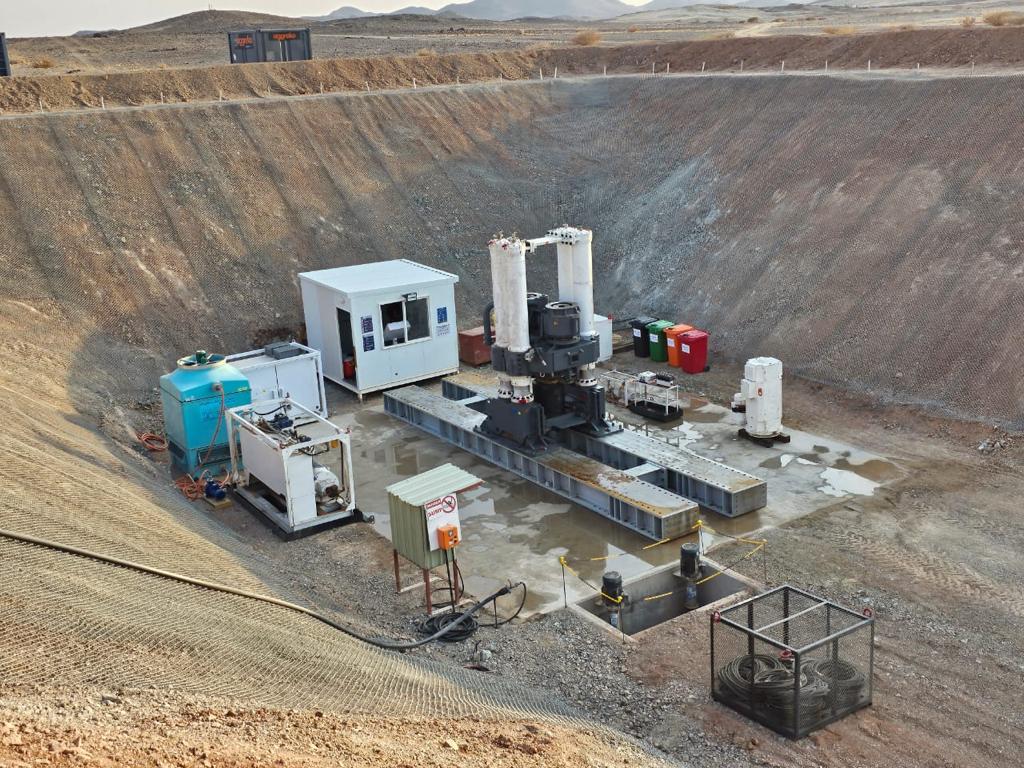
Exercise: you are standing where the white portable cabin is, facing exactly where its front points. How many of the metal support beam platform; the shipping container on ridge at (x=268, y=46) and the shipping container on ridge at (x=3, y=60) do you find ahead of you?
1

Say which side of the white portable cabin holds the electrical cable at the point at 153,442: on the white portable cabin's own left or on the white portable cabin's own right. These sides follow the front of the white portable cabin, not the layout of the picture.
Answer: on the white portable cabin's own right

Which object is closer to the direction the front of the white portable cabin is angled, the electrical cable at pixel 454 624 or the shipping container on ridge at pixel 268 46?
the electrical cable

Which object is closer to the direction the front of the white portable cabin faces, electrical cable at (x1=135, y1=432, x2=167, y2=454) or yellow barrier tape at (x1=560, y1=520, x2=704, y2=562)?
the yellow barrier tape

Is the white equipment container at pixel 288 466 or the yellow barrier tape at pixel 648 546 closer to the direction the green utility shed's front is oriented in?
the yellow barrier tape

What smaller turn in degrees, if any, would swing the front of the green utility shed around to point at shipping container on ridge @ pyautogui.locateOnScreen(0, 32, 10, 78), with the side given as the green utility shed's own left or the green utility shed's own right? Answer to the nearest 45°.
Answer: approximately 180°

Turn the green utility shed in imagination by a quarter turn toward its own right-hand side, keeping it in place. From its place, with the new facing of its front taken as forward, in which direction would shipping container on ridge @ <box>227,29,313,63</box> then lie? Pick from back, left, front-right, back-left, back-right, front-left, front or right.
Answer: back-right

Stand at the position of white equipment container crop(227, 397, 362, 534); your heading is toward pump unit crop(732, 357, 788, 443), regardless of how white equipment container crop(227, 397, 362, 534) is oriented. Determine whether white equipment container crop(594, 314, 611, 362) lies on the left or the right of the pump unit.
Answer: left

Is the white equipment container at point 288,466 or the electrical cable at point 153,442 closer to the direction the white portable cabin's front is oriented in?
the white equipment container

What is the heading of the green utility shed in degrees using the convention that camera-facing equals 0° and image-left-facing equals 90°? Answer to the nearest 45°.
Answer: approximately 315°

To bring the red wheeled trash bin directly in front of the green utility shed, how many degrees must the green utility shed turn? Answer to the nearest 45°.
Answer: approximately 90° to its left

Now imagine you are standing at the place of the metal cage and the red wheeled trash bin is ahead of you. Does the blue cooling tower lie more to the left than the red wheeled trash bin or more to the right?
left

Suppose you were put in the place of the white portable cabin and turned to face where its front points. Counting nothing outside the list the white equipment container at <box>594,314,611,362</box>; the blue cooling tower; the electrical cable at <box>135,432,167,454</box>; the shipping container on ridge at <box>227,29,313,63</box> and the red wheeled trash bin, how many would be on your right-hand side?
2
